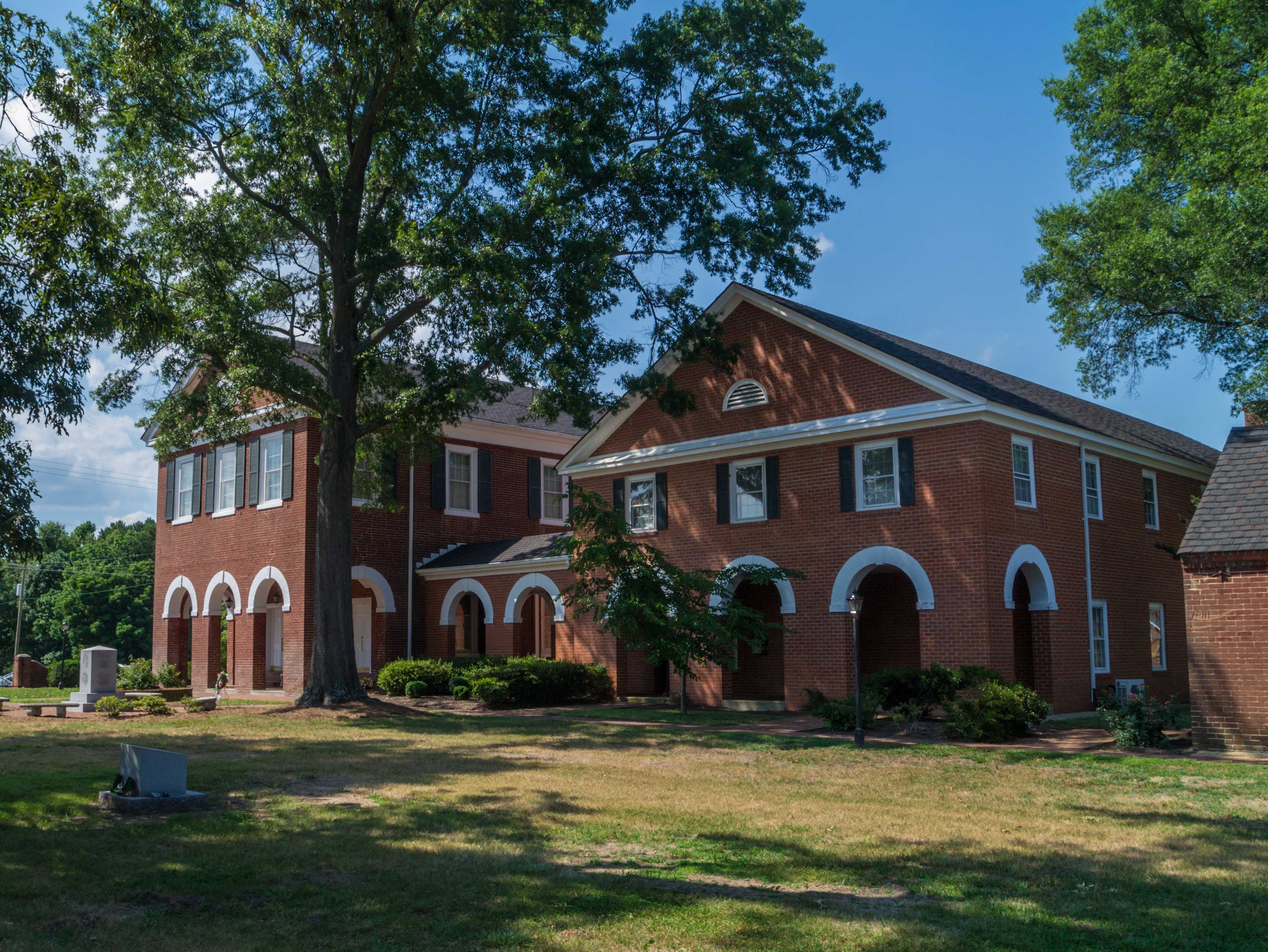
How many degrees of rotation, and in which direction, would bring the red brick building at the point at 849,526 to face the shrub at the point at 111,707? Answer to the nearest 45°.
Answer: approximately 45° to its right

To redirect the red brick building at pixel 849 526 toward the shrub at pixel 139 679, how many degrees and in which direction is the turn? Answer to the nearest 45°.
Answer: approximately 90° to its right

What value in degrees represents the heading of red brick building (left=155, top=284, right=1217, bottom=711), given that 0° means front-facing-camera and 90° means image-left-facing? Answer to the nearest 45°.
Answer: approximately 45°

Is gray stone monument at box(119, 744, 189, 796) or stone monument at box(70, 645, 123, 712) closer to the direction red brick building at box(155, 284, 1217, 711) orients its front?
the gray stone monument

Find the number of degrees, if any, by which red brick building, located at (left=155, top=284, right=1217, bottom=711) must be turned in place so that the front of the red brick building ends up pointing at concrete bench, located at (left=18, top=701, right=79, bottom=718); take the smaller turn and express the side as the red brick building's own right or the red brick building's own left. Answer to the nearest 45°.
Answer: approximately 45° to the red brick building's own right

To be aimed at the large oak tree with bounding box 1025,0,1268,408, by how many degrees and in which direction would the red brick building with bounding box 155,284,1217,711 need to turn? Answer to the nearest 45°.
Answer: approximately 135° to its left

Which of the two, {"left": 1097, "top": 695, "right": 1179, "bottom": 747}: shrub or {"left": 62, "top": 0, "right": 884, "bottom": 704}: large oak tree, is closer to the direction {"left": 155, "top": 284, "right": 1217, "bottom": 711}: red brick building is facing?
the large oak tree
